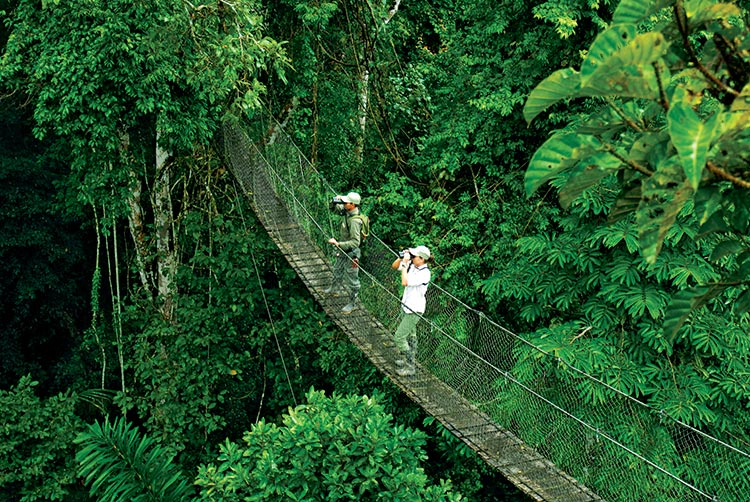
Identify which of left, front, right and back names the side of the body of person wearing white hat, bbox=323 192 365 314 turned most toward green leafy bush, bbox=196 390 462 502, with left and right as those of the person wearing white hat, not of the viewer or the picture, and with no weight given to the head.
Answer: left

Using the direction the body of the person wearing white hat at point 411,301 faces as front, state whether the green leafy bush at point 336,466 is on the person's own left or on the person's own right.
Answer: on the person's own left

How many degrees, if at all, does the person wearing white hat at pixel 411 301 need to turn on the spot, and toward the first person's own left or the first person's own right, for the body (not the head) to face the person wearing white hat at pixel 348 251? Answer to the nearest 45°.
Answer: approximately 45° to the first person's own right

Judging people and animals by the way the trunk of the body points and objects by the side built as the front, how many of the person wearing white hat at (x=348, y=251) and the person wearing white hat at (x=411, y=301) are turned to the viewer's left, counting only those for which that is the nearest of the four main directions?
2

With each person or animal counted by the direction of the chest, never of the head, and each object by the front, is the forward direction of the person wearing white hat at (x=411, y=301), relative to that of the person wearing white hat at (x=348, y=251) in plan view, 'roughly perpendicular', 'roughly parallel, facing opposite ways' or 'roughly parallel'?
roughly parallel

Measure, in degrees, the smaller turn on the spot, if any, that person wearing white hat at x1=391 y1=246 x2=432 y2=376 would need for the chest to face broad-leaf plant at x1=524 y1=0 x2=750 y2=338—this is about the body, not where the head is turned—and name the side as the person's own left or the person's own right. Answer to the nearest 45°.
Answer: approximately 90° to the person's own left

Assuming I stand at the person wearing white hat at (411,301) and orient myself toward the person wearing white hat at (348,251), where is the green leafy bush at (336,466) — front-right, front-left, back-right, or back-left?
back-left

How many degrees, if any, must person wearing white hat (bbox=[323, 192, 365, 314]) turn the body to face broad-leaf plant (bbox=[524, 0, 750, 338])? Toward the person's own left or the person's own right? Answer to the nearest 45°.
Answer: approximately 90° to the person's own left

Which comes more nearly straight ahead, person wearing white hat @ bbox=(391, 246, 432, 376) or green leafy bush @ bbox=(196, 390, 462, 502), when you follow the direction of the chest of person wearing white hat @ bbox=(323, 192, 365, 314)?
the green leafy bush

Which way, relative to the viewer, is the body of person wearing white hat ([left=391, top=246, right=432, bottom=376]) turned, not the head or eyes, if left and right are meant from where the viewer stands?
facing to the left of the viewer

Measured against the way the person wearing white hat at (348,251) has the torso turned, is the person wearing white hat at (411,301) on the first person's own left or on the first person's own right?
on the first person's own left

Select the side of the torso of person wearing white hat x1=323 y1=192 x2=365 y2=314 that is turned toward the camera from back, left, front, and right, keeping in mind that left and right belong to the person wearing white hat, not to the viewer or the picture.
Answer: left

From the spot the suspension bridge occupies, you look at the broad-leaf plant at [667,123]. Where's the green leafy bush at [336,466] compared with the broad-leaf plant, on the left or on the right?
right
